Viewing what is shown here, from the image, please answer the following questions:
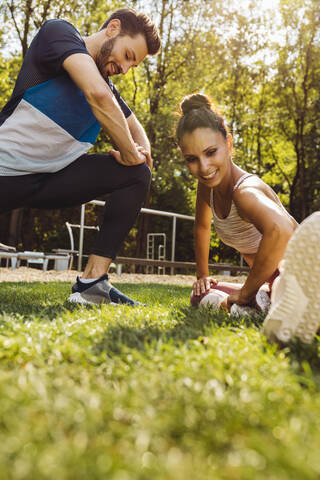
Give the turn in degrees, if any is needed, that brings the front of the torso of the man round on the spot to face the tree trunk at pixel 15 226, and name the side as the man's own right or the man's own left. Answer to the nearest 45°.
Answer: approximately 90° to the man's own left

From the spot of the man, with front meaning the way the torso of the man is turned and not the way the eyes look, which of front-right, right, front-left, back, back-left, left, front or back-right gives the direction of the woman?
front

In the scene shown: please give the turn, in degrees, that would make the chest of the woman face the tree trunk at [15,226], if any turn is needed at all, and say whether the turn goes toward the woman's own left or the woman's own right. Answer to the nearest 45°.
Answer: approximately 90° to the woman's own right

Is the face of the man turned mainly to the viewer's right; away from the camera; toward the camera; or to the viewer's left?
to the viewer's right

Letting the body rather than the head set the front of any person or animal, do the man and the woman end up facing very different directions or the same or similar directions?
very different directions

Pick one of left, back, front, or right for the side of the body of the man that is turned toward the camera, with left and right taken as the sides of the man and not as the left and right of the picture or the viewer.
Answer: right

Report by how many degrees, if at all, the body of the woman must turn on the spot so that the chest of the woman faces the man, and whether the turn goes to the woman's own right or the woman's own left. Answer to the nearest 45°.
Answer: approximately 45° to the woman's own right

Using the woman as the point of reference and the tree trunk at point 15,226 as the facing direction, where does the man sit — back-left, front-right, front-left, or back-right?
front-left

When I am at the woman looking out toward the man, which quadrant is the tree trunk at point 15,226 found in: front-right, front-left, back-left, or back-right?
front-right

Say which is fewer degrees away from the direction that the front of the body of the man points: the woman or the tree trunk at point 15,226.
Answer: the woman

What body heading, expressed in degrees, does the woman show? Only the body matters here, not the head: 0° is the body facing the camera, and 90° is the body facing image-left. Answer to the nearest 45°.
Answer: approximately 45°

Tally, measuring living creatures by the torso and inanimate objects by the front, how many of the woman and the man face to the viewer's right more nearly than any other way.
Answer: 1

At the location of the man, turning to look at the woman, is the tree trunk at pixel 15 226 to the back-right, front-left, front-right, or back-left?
back-left

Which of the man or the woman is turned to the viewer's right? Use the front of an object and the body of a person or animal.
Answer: the man
